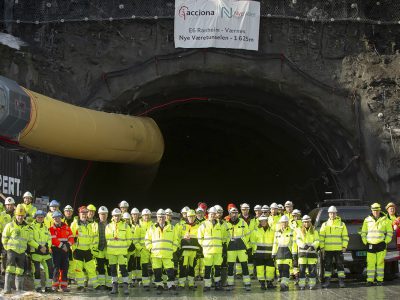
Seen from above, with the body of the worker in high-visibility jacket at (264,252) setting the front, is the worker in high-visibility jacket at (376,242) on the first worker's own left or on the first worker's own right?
on the first worker's own left

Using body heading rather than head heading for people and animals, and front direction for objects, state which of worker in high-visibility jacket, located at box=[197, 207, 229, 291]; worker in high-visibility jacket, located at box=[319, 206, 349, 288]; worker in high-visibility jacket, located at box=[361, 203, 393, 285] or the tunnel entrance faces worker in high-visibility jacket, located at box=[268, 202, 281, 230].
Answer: the tunnel entrance

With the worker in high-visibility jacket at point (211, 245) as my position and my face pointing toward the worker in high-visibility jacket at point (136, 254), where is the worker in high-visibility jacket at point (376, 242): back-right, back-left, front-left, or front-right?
back-right

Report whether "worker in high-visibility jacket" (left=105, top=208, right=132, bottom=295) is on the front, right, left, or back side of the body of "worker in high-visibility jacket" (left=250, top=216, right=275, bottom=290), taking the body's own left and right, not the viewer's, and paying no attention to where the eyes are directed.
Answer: right

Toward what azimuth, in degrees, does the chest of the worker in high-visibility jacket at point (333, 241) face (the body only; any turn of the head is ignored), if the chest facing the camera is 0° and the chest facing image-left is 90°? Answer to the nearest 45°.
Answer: approximately 0°

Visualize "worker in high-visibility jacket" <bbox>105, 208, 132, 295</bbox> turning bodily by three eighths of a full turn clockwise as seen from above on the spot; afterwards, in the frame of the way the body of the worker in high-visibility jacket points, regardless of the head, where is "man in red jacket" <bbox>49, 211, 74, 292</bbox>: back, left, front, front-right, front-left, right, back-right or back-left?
front-left

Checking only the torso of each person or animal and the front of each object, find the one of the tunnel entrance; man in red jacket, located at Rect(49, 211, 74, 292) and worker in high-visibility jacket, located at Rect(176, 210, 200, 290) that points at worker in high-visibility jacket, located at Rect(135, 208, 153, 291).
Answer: the tunnel entrance

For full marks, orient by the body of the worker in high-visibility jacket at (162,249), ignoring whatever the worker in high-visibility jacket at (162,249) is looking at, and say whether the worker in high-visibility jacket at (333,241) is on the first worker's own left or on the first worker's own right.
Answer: on the first worker's own left

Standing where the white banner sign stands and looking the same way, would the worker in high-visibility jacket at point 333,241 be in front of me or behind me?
in front

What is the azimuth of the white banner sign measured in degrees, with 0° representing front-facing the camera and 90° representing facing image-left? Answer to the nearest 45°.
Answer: approximately 0°
